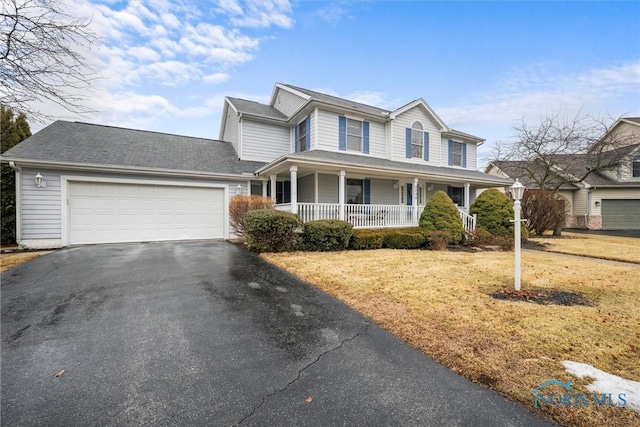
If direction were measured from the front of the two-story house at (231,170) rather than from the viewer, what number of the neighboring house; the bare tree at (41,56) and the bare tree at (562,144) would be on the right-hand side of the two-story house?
1

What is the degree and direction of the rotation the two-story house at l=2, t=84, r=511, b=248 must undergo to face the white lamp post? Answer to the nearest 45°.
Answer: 0° — it already faces it

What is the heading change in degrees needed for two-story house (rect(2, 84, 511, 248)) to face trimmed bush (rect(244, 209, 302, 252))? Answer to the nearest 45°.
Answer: approximately 45° to its right

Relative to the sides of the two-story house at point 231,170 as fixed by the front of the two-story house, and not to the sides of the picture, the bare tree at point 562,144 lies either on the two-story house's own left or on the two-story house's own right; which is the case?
on the two-story house's own left

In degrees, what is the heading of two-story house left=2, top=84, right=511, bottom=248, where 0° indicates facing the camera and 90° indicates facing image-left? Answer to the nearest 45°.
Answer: approximately 315°

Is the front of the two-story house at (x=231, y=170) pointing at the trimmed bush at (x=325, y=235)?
yes

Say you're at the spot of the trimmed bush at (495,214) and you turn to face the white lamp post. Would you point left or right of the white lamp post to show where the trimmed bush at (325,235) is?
right

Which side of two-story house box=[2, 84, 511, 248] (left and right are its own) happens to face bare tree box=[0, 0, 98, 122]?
right

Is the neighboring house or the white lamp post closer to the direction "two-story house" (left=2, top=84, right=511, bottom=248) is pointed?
the white lamp post
